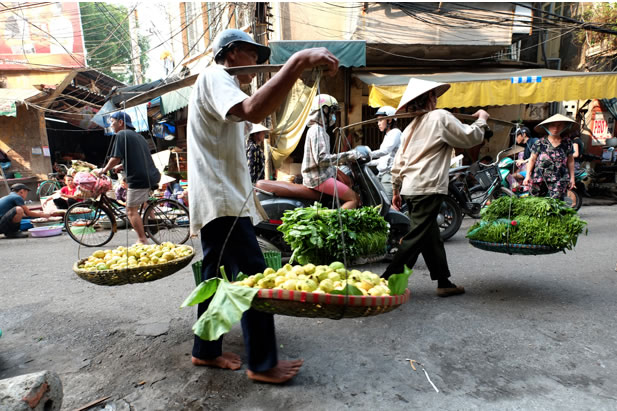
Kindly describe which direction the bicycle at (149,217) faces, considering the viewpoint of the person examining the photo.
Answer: facing to the left of the viewer

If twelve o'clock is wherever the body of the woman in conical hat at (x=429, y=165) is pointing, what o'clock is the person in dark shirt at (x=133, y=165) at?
The person in dark shirt is roughly at 8 o'clock from the woman in conical hat.

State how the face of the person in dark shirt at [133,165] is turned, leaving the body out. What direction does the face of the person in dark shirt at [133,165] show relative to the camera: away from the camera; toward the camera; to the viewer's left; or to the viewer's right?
to the viewer's left

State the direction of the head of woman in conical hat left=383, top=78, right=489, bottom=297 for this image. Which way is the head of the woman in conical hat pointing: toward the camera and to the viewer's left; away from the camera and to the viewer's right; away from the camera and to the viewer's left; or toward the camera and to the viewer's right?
away from the camera and to the viewer's right

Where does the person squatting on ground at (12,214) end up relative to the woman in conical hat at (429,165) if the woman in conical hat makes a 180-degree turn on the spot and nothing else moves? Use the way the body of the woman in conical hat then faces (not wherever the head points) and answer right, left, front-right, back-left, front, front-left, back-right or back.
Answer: front-right

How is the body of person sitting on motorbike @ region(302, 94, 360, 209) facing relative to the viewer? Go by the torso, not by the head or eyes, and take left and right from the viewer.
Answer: facing to the right of the viewer

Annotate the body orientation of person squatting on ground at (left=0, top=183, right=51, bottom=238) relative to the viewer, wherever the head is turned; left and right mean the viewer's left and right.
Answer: facing to the right of the viewer

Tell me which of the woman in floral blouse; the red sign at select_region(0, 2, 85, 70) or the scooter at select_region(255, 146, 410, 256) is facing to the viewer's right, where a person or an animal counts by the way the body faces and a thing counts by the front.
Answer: the scooter

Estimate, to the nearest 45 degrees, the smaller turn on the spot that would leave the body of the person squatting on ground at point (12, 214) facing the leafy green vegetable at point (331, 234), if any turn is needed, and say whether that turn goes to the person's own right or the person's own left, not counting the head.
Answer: approximately 90° to the person's own right

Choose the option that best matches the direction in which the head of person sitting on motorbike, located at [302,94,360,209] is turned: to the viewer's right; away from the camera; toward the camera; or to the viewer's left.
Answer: to the viewer's right

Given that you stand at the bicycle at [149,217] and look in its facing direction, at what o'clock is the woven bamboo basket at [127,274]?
The woven bamboo basket is roughly at 9 o'clock from the bicycle.
